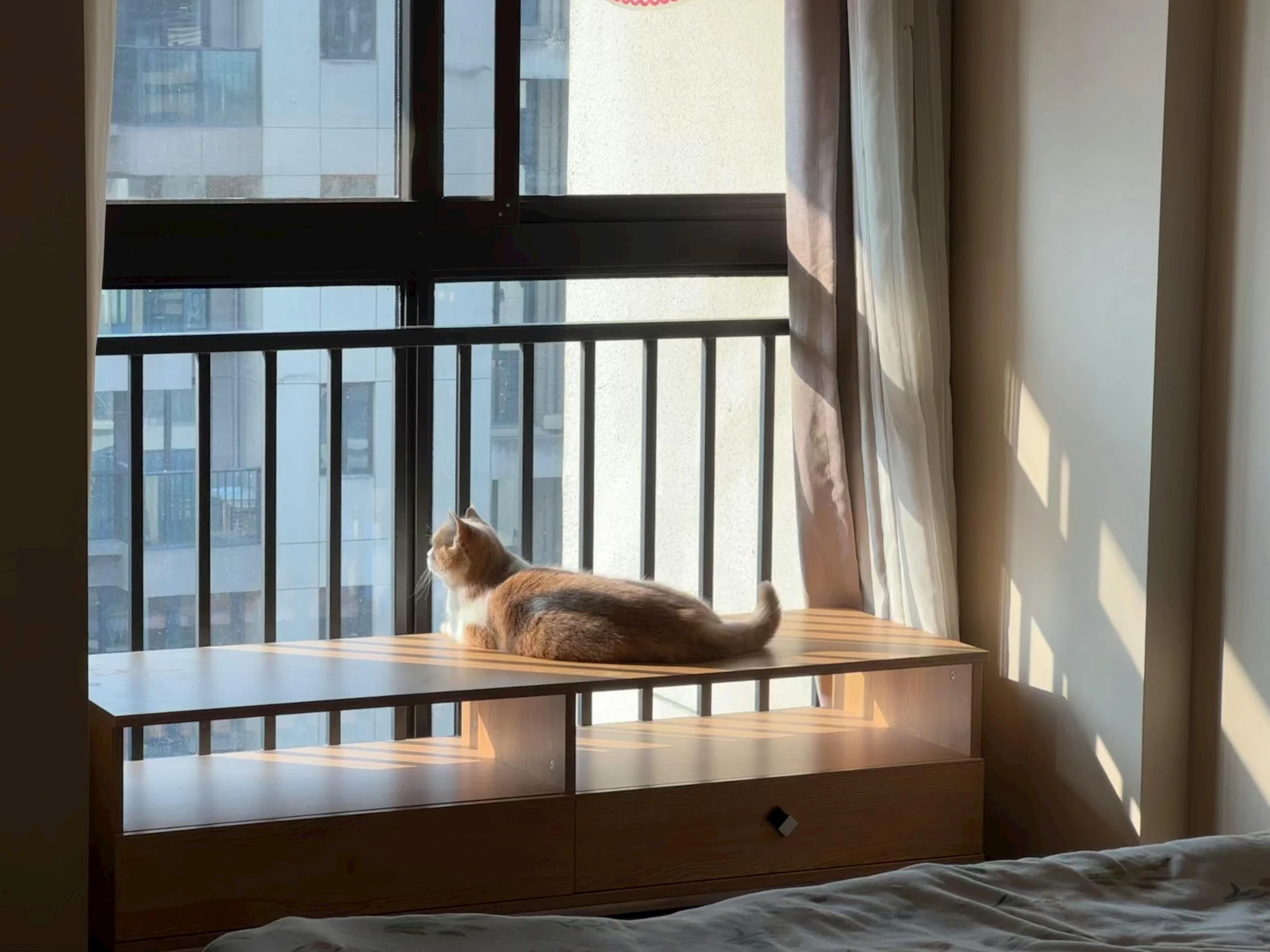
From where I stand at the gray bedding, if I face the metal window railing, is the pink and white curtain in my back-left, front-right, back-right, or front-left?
front-right

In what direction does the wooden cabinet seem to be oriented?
toward the camera

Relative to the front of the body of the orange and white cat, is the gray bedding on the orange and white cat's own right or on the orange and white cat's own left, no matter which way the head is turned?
on the orange and white cat's own left

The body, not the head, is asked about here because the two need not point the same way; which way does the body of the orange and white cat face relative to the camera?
to the viewer's left
